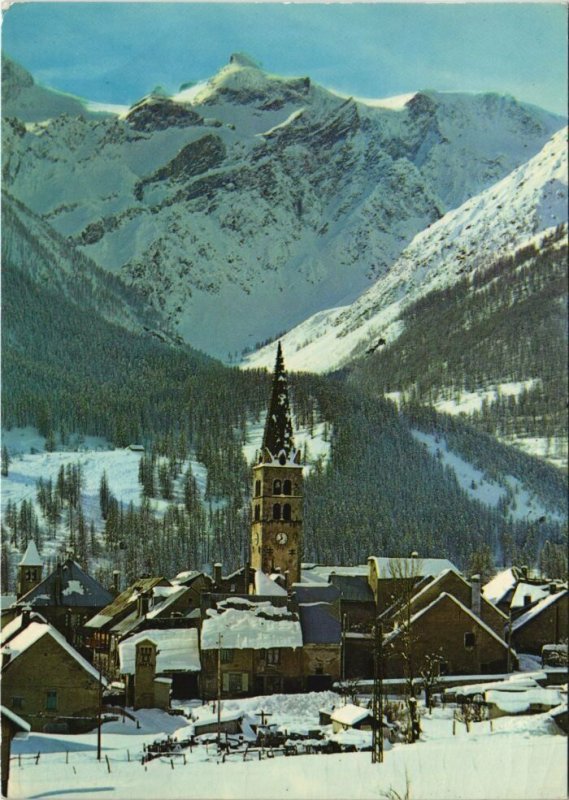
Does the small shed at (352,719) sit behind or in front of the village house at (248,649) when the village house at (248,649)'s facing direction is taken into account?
in front

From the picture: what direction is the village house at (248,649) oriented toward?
toward the camera

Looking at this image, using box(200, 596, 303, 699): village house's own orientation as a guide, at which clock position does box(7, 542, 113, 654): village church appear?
box(7, 542, 113, 654): village church is roughly at 4 o'clock from box(200, 596, 303, 699): village house.

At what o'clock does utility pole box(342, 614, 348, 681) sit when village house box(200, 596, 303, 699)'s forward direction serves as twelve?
The utility pole is roughly at 8 o'clock from the village house.

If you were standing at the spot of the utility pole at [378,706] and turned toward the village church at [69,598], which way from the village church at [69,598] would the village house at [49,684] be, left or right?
left

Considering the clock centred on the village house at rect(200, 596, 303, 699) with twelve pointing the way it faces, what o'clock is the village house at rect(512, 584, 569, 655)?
the village house at rect(512, 584, 569, 655) is roughly at 9 o'clock from the village house at rect(200, 596, 303, 699).

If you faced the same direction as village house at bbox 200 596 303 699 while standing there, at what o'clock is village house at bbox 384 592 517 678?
village house at bbox 384 592 517 678 is roughly at 9 o'clock from village house at bbox 200 596 303 699.

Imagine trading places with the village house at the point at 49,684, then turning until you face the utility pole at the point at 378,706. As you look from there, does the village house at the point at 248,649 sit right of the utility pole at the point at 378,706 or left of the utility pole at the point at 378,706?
left

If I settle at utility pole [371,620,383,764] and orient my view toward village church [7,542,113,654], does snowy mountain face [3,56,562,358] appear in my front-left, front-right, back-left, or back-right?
front-right

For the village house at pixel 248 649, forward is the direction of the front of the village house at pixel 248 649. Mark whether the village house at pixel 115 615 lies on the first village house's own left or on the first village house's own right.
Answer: on the first village house's own right

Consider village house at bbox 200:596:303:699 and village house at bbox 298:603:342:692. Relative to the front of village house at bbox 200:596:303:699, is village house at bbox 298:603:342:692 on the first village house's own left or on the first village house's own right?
on the first village house's own left

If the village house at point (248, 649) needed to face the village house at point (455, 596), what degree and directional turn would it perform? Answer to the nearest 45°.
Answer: approximately 90° to its left
